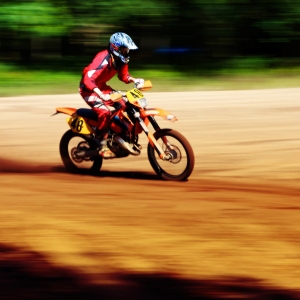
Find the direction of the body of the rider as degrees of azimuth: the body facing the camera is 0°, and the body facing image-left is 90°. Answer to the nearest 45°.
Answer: approximately 315°

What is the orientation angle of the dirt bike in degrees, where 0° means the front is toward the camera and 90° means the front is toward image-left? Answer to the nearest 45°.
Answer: approximately 315°
